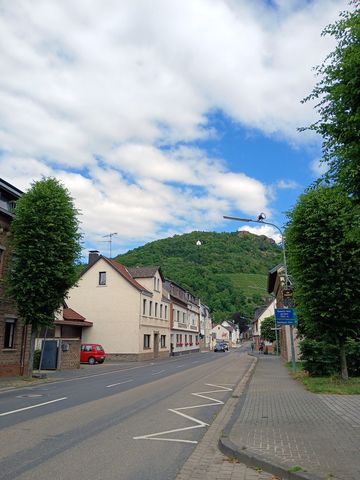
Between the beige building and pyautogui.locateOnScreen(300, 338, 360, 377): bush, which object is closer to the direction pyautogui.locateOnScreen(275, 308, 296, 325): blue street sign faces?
the bush

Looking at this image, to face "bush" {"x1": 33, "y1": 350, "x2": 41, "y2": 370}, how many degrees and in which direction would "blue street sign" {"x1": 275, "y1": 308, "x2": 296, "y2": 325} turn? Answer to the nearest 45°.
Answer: approximately 90° to its right

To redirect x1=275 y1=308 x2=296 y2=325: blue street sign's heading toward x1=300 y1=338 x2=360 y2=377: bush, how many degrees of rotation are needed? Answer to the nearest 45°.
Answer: approximately 45° to its left

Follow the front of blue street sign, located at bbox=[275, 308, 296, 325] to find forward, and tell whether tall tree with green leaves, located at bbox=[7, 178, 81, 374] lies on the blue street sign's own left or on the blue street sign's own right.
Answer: on the blue street sign's own right

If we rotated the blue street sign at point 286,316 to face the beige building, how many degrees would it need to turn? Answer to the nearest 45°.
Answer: approximately 135° to its right

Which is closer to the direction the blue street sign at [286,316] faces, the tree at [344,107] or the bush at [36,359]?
the tree

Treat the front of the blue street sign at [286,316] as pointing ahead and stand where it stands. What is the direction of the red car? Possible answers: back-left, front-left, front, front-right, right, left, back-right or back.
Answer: back-right

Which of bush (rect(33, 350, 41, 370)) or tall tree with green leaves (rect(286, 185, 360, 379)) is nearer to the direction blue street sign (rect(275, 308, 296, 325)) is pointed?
the tall tree with green leaves

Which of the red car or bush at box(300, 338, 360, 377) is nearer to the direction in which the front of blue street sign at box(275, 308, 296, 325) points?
the bush

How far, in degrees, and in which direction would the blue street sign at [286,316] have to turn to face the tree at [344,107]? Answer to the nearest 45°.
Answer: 0° — it already faces it

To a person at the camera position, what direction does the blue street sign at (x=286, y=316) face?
facing the viewer

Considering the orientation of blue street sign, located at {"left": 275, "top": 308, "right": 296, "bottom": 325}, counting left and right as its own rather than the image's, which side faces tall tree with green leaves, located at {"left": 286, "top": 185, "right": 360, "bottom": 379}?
front
